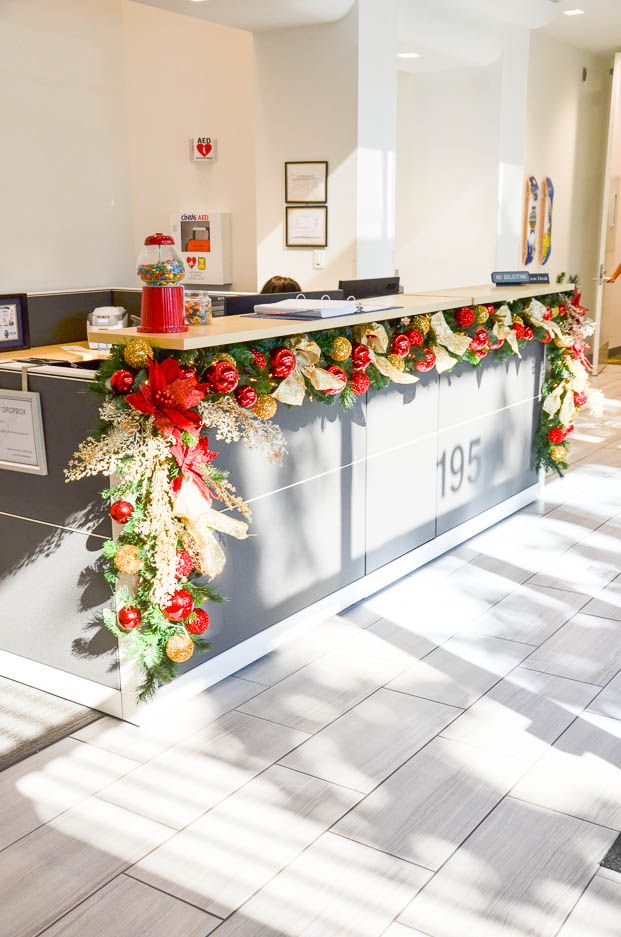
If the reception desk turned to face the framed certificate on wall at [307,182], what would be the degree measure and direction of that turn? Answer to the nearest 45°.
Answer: approximately 135° to its left

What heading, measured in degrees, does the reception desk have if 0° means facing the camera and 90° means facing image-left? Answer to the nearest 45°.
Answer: approximately 315°

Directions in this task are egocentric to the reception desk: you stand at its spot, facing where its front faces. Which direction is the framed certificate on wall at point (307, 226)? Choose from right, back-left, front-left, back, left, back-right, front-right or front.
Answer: back-left

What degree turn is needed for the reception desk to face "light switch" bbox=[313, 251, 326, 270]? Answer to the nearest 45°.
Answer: approximately 135° to its left
